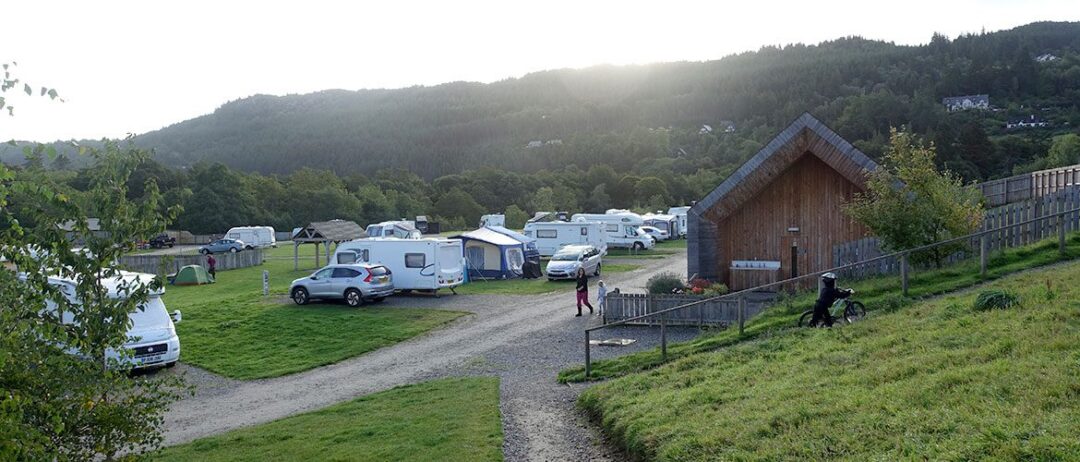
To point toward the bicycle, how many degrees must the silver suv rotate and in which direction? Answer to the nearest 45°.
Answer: approximately 180°

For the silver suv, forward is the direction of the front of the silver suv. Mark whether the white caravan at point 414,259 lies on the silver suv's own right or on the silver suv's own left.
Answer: on the silver suv's own right

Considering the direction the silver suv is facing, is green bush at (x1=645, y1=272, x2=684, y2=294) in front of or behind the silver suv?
behind

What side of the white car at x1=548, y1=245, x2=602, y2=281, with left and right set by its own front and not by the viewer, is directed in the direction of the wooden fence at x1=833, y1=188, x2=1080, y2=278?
left

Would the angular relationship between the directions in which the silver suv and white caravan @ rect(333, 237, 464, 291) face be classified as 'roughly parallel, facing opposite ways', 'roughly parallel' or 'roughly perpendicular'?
roughly parallel

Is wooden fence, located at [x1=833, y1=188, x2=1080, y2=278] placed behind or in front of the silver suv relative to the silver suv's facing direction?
behind

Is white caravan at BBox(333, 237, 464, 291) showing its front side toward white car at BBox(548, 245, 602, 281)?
no

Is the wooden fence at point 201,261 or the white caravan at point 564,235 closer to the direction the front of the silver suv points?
the wooden fence

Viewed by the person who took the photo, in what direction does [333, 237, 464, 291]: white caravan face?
facing away from the viewer and to the left of the viewer

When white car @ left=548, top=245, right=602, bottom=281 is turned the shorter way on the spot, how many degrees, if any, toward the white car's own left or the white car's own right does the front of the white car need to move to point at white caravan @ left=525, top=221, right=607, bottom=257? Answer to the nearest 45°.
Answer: approximately 135° to the white car's own right

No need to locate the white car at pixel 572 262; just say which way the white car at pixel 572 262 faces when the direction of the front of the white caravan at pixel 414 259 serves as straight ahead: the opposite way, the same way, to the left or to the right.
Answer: to the left

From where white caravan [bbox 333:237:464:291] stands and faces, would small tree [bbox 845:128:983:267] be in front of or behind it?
behind

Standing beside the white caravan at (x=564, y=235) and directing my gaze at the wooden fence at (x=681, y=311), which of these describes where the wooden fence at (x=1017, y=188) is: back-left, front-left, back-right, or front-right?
front-left

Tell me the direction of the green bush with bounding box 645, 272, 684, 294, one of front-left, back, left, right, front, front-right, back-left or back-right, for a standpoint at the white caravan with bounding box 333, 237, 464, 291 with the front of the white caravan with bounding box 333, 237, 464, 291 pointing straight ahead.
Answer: back

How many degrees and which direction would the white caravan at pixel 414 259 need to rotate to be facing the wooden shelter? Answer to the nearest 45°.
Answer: approximately 45° to its right

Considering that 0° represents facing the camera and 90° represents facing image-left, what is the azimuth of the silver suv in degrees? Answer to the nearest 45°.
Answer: approximately 135°

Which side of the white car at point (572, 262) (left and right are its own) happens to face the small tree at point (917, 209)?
left

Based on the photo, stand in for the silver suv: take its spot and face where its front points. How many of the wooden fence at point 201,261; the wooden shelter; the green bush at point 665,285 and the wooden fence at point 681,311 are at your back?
2

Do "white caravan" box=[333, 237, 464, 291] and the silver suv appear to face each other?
no

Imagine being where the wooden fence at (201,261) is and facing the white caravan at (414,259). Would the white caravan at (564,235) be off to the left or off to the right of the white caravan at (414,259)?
left
